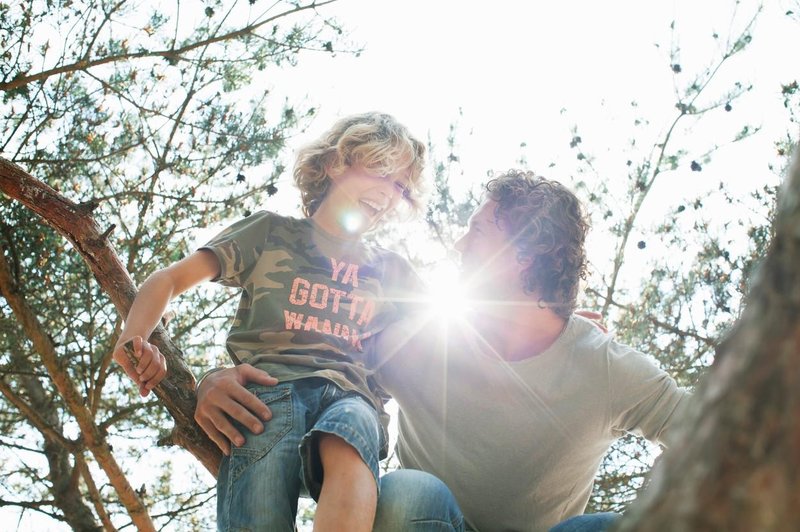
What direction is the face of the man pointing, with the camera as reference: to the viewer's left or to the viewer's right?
to the viewer's left

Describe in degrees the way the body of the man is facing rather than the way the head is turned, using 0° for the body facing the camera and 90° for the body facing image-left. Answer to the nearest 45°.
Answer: approximately 0°

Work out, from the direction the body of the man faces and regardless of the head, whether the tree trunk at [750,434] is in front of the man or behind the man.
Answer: in front
